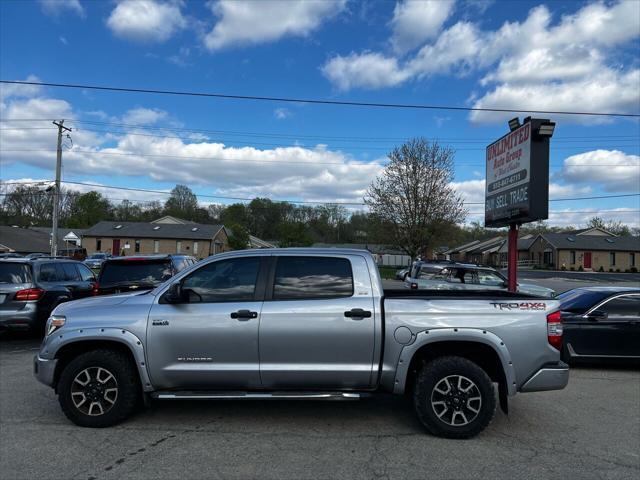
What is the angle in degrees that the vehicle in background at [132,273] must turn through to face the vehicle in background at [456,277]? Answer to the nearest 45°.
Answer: approximately 45° to its right

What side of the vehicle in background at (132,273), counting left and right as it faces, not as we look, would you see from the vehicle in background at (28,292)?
left

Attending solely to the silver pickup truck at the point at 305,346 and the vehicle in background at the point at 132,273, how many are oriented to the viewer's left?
1

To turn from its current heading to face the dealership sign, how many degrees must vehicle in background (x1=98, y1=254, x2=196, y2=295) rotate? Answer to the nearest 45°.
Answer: approximately 45° to its right

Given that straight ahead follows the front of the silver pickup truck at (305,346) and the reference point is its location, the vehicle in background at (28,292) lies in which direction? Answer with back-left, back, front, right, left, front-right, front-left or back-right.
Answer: front-right

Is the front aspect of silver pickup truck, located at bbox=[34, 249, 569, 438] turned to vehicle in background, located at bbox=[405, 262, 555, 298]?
no

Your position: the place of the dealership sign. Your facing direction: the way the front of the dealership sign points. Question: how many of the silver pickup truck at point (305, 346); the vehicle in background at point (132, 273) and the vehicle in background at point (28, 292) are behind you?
0

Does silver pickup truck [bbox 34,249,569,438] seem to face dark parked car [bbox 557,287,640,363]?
no

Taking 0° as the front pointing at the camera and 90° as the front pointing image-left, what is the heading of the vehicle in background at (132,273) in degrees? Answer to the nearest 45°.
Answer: approximately 225°

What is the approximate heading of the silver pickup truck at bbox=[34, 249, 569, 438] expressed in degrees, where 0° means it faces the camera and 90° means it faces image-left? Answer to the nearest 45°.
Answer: approximately 90°

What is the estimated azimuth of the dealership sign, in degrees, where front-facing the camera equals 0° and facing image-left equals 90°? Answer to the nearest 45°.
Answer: approximately 45°

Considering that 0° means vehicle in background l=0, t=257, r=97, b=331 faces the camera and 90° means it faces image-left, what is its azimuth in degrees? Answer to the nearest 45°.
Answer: approximately 225°

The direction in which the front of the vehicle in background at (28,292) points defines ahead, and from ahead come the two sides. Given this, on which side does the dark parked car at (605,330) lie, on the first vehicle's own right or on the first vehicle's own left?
on the first vehicle's own right

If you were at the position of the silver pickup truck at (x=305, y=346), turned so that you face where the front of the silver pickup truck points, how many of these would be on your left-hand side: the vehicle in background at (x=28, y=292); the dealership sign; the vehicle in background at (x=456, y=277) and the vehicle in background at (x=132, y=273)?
0

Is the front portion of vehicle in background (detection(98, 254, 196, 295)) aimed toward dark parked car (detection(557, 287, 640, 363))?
no

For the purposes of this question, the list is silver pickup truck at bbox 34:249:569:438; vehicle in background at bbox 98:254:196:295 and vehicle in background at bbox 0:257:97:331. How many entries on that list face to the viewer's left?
1
